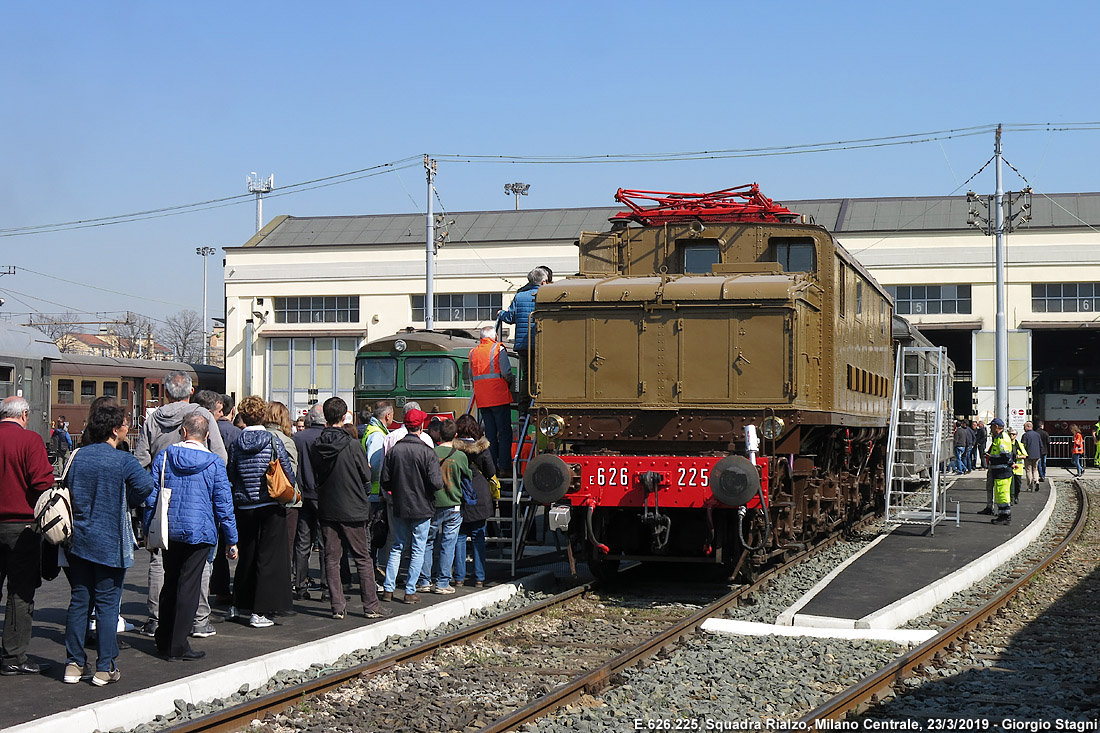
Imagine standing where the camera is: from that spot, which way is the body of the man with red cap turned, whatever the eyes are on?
away from the camera

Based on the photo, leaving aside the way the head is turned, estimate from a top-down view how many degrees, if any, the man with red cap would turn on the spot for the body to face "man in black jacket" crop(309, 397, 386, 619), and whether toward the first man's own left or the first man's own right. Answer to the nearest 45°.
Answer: approximately 135° to the first man's own left

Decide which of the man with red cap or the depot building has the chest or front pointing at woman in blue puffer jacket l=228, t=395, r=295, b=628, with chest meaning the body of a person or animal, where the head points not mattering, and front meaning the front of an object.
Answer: the depot building

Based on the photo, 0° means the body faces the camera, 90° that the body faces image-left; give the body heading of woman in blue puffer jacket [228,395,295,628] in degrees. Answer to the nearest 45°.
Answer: approximately 180°

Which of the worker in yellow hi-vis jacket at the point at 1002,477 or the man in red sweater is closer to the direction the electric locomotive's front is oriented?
the man in red sweater

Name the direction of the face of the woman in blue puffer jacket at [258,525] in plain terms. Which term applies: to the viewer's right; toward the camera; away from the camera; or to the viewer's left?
away from the camera

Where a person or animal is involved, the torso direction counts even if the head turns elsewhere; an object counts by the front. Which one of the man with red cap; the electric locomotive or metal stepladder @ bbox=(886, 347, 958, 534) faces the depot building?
the man with red cap

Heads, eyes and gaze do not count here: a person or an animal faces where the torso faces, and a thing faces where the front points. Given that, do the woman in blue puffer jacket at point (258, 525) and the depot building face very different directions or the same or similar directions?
very different directions

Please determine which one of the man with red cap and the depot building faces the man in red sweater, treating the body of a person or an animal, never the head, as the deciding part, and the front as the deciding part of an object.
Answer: the depot building

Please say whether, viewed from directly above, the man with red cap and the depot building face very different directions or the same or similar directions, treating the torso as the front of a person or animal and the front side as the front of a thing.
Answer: very different directions

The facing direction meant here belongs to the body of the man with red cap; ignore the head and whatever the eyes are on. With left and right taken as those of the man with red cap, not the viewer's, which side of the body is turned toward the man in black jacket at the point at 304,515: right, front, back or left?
left

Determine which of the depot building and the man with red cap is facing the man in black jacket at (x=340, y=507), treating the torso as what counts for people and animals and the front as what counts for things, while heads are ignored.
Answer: the depot building
